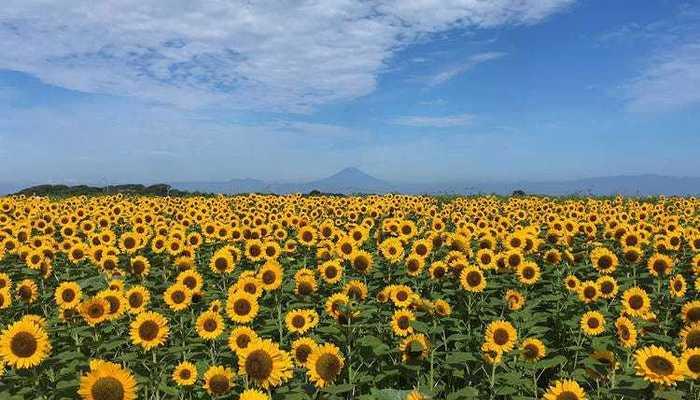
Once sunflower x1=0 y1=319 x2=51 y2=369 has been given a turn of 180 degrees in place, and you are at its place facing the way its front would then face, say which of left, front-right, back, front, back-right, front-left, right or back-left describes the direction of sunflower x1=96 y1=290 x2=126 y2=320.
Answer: front-right

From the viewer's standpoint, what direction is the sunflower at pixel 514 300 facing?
toward the camera

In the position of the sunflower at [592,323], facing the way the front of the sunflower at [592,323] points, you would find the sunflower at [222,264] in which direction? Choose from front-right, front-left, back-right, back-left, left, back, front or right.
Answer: right

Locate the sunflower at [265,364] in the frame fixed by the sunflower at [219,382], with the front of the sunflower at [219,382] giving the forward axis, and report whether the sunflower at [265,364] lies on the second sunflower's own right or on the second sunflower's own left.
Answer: on the second sunflower's own left

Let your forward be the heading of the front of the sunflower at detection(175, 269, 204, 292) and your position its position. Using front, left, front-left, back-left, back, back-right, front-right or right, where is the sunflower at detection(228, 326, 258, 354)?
front

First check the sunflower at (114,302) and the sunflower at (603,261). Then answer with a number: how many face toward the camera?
2

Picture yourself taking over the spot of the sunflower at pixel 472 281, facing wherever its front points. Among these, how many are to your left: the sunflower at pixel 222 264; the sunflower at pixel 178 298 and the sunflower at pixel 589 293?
1

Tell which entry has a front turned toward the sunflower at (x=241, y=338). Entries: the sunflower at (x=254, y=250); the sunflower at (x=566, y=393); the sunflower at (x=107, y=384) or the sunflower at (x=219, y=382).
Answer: the sunflower at (x=254, y=250)

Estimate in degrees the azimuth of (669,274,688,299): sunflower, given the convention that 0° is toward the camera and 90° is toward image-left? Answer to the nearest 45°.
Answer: approximately 0°

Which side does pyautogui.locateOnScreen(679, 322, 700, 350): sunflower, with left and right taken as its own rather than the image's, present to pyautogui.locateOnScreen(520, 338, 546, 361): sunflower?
right

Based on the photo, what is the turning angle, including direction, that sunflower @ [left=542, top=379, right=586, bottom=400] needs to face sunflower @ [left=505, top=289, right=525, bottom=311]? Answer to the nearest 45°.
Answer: approximately 180°

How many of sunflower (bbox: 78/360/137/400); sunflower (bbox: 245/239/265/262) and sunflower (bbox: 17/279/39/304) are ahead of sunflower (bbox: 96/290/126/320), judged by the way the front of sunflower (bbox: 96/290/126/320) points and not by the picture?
1

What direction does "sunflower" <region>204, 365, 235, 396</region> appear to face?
toward the camera

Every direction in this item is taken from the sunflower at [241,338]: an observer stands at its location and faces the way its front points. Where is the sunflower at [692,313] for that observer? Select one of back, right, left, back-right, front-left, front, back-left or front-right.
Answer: left

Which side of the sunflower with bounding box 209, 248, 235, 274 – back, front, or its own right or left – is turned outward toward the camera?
front

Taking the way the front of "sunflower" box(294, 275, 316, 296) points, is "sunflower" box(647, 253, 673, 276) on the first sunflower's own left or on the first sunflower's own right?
on the first sunflower's own left

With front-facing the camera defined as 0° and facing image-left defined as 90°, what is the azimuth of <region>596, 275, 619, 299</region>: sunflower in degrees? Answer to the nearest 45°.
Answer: approximately 0°

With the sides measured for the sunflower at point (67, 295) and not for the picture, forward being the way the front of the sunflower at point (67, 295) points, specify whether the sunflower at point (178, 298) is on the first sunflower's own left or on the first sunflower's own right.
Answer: on the first sunflower's own left
